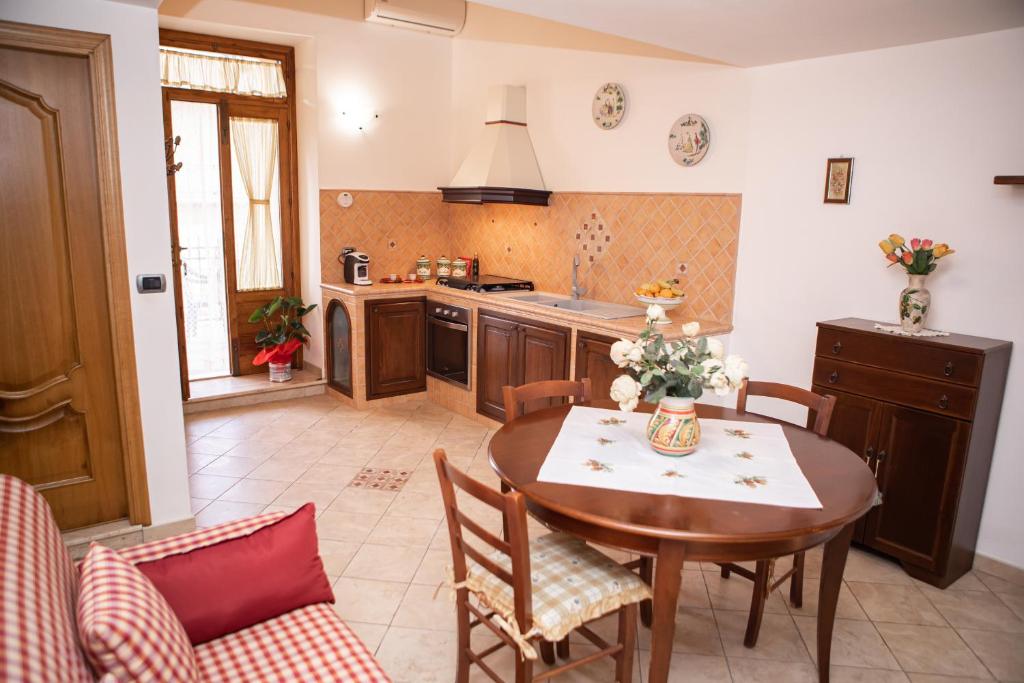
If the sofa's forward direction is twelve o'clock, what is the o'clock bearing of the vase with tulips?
The vase with tulips is roughly at 12 o'clock from the sofa.

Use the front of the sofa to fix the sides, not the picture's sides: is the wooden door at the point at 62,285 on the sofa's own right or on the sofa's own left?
on the sofa's own left

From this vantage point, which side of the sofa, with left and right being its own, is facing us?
right

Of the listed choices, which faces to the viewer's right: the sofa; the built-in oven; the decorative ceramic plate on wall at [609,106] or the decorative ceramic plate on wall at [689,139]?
the sofa

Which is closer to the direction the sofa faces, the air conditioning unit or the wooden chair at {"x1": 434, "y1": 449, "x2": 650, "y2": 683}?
the wooden chair

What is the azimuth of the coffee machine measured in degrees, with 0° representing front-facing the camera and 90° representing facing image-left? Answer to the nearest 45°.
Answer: approximately 315°

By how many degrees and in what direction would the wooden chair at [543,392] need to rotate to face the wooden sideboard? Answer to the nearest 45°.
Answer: approximately 45° to its left

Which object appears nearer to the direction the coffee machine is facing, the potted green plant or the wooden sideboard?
the wooden sideboard

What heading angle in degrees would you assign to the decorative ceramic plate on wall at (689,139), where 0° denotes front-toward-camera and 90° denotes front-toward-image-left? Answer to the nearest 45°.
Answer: approximately 45°

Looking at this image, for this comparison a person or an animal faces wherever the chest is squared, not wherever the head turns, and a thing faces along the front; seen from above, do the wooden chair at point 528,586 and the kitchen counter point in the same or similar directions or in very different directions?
very different directions

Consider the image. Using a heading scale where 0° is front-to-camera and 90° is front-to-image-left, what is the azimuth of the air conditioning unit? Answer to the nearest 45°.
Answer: approximately 315°

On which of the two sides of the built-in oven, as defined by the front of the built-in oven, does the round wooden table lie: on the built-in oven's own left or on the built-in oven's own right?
on the built-in oven's own left

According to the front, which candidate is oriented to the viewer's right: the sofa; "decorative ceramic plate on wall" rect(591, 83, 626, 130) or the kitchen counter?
the sofa

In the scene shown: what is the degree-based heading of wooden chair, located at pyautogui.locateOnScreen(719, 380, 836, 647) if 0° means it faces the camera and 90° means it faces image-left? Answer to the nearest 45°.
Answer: approximately 45°

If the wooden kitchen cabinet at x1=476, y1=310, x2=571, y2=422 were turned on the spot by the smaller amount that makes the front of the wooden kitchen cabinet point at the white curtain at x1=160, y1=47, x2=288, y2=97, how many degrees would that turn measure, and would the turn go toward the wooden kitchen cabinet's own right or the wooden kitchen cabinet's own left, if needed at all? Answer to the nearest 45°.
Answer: approximately 45° to the wooden kitchen cabinet's own right

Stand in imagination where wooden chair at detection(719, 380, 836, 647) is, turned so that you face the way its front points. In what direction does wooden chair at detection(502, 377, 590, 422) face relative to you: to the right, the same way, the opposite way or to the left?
to the left
